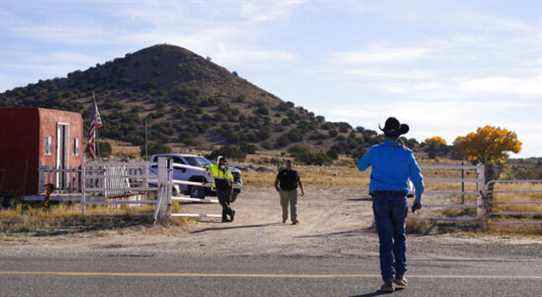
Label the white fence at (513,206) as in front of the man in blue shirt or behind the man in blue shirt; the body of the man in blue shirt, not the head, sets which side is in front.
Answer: in front

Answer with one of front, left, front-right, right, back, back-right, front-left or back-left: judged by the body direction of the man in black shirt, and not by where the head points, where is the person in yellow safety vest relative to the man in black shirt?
right

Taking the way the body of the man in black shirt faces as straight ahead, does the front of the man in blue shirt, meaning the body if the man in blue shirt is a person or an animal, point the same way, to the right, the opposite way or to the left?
the opposite way

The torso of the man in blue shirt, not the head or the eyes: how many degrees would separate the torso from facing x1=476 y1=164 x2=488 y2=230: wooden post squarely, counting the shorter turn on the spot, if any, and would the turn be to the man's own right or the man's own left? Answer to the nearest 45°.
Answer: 0° — they already face it

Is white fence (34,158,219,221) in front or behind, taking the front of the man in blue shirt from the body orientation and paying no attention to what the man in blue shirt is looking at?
in front

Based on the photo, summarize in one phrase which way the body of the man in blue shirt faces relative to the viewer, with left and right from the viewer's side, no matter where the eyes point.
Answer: facing away from the viewer

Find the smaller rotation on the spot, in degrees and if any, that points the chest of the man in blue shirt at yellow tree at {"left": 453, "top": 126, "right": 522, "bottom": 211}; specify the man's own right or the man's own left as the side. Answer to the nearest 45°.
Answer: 0° — they already face it

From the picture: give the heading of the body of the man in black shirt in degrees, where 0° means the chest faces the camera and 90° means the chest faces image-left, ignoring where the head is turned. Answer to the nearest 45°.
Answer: approximately 0°

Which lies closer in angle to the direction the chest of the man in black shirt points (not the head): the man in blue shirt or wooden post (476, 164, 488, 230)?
the man in blue shirt

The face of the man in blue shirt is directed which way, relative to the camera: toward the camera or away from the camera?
away from the camera

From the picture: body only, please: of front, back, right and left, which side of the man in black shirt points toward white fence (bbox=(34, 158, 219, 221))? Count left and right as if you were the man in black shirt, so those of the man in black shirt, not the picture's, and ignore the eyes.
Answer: right

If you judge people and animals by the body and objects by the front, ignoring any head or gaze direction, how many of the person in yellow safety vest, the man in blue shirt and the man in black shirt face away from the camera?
1

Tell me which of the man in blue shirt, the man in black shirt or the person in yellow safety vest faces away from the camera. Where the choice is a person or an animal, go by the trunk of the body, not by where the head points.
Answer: the man in blue shirt
